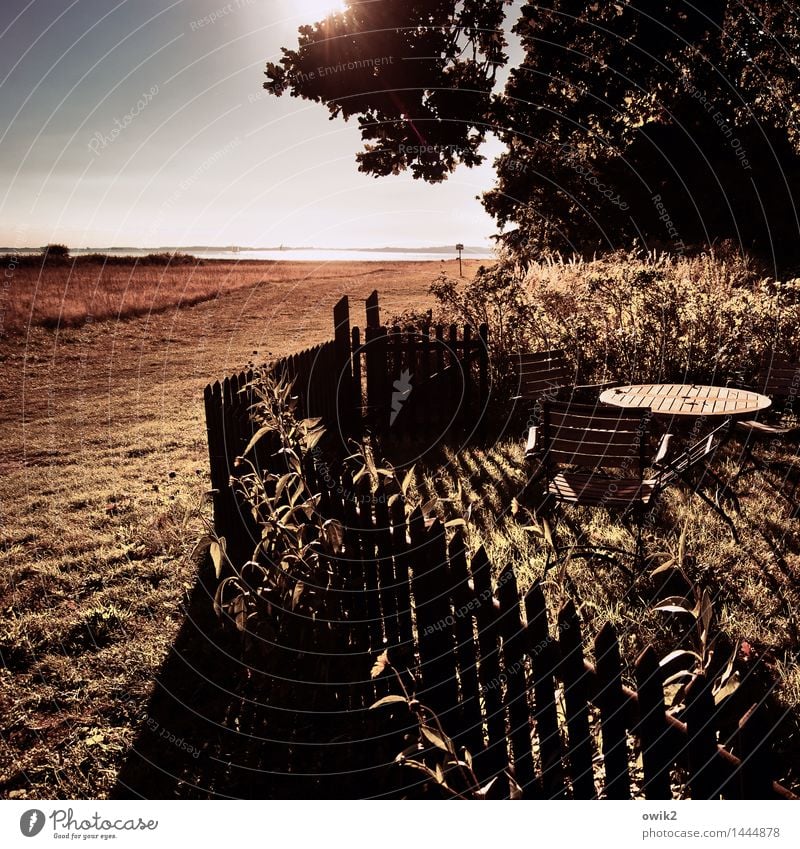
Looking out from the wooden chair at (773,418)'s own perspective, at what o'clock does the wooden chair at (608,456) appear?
the wooden chair at (608,456) is roughly at 11 o'clock from the wooden chair at (773,418).

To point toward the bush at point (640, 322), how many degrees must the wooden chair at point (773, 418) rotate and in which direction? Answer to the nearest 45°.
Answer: approximately 90° to its right

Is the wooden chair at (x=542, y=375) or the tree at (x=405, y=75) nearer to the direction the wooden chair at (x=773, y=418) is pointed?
the wooden chair

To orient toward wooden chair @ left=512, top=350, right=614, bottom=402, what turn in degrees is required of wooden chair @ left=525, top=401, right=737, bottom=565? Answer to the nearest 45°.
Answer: approximately 45° to its left

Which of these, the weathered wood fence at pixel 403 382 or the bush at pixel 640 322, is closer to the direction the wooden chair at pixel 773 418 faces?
the weathered wood fence

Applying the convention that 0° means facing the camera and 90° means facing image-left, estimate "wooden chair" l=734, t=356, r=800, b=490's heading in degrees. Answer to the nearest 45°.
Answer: approximately 45°

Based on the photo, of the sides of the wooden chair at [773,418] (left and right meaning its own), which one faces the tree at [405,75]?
right

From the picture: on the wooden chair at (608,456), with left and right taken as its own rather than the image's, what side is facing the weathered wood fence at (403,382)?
left

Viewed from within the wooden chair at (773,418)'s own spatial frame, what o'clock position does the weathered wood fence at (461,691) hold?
The weathered wood fence is roughly at 11 o'clock from the wooden chair.

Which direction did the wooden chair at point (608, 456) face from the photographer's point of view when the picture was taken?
facing away from the viewer and to the right of the viewer

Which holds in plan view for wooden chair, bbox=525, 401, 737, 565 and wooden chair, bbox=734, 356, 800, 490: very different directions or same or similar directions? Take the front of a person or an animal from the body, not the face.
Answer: very different directions
